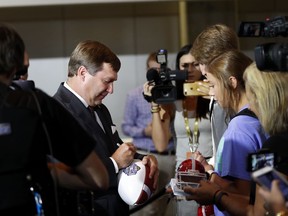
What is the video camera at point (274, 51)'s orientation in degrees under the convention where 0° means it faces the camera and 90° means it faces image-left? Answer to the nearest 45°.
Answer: approximately 90°

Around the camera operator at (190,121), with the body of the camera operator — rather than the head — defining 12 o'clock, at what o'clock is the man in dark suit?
The man in dark suit is roughly at 1 o'clock from the camera operator.

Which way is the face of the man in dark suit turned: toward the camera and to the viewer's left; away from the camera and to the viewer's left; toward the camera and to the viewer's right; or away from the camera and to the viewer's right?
toward the camera and to the viewer's right

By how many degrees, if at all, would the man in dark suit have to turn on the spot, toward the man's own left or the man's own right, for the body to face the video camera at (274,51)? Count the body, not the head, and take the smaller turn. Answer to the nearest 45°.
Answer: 0° — they already face it

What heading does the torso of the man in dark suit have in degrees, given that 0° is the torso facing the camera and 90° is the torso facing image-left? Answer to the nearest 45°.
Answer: approximately 315°
